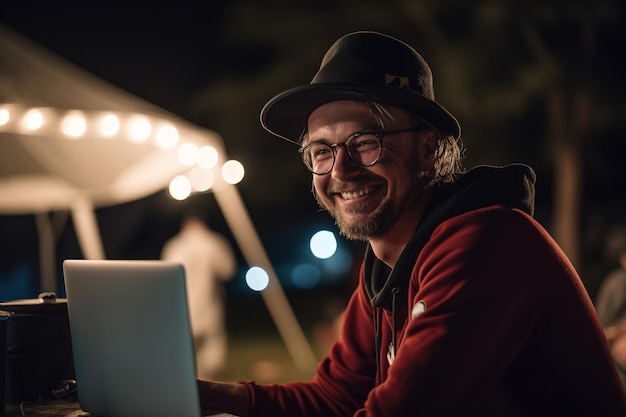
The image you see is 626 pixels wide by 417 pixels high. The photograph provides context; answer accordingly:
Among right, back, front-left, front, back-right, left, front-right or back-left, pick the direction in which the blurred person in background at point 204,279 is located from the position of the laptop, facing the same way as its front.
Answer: front-left

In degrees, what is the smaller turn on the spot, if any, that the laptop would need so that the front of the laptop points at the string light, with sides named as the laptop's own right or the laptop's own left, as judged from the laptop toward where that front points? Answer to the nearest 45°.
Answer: approximately 45° to the laptop's own left

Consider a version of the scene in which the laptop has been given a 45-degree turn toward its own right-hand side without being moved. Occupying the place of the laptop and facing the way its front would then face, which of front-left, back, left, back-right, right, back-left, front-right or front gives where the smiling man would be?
front

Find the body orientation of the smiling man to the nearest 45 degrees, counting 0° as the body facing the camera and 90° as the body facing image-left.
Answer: approximately 45°

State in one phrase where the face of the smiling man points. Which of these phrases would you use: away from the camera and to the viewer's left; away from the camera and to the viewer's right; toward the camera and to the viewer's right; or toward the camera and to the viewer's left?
toward the camera and to the viewer's left

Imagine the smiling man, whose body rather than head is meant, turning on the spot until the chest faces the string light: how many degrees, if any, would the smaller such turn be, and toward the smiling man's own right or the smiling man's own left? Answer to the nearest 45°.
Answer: approximately 90° to the smiling man's own right

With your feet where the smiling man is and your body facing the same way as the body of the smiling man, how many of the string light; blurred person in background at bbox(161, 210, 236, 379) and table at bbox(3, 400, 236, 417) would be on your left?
0

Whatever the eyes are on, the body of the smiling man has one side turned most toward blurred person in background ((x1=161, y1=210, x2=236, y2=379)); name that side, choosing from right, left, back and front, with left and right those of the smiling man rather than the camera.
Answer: right
